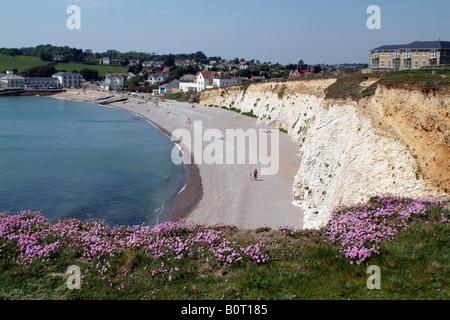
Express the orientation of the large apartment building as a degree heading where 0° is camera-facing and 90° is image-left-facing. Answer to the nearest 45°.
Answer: approximately 45°
